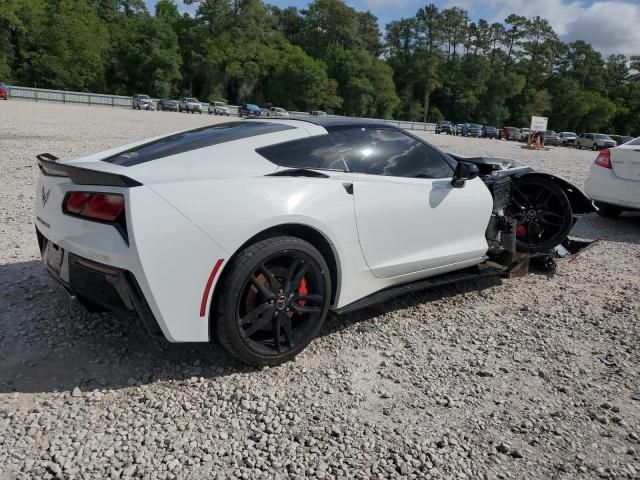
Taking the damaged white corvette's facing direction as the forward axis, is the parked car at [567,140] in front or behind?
in front

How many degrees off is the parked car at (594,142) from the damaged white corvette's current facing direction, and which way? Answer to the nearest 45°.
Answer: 0° — it already faces it

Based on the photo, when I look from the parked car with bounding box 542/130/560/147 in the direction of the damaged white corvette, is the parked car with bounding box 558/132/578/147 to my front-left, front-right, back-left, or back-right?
back-left

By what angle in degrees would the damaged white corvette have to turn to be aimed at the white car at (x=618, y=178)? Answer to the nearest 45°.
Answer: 0° — it already faces it

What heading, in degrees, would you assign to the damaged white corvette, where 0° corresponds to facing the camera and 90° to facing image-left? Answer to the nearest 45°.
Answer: approximately 225°

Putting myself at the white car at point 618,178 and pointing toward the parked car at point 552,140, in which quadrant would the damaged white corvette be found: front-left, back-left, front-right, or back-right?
back-left
